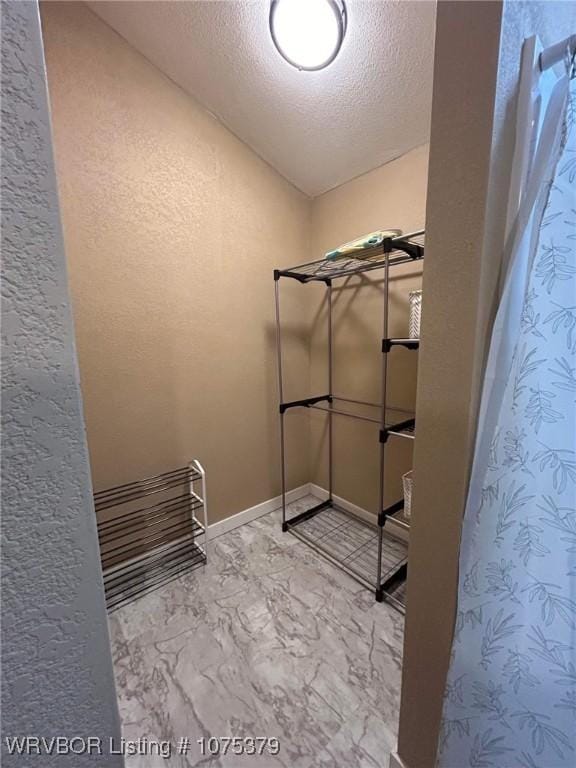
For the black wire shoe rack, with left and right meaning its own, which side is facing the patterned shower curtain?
front

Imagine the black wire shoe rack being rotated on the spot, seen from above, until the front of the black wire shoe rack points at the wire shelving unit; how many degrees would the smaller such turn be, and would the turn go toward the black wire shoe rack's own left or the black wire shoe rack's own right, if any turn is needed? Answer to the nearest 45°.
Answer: approximately 45° to the black wire shoe rack's own left

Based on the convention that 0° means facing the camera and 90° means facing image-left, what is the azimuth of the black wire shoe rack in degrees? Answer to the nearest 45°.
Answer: approximately 315°

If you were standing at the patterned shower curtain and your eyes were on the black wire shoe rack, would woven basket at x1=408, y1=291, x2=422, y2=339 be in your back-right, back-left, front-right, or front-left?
front-right

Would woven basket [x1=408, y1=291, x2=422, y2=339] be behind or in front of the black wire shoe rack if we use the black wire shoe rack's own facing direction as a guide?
in front
